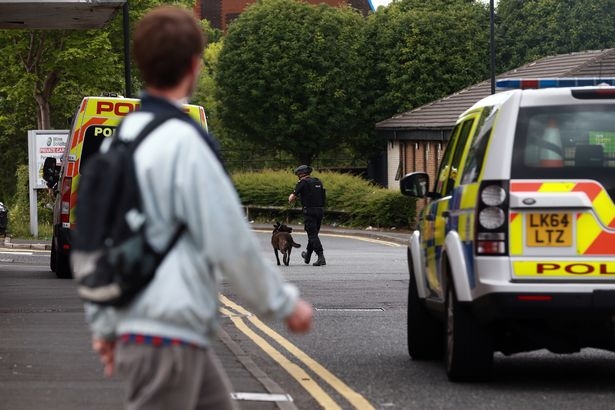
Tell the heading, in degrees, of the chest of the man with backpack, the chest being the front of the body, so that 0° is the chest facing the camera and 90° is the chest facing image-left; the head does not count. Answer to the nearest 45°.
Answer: approximately 225°

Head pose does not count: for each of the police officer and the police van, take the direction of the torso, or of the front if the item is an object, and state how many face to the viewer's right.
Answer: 0

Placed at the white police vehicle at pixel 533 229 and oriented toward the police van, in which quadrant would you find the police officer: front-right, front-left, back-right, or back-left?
front-right

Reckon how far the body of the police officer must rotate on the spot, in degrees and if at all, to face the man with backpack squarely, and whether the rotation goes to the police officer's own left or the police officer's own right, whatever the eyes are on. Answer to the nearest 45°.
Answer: approximately 135° to the police officer's own left

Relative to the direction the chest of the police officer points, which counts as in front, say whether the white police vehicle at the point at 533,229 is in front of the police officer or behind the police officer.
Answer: behind
